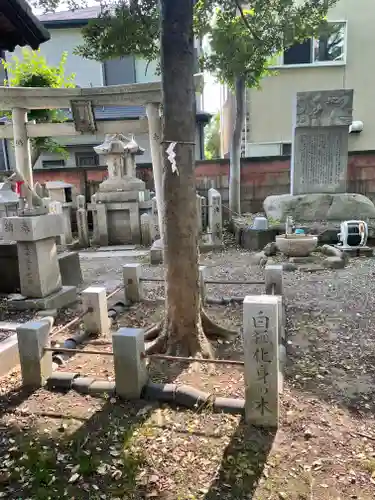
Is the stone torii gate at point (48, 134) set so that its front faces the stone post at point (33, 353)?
yes

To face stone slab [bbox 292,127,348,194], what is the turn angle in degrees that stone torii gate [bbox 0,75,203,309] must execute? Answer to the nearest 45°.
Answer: approximately 90° to its left

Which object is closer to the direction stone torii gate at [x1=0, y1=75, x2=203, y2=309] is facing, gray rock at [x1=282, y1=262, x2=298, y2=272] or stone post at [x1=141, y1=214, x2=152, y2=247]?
the gray rock

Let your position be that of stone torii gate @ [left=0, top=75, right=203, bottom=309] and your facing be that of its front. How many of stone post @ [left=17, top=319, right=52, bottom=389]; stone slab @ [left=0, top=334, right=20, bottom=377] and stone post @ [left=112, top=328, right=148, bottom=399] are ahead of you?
3

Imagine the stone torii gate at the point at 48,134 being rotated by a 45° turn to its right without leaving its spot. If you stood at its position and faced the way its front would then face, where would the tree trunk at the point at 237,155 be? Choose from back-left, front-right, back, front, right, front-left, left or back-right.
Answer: back

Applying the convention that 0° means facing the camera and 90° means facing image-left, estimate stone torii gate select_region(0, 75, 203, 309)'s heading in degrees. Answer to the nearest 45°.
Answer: approximately 0°

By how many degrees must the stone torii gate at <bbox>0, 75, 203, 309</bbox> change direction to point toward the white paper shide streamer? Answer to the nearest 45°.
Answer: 0° — it already faces it

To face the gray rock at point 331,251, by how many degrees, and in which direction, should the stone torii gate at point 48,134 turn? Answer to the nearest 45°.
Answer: approximately 90° to its left

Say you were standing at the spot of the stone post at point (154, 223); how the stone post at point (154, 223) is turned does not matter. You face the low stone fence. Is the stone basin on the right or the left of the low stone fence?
left

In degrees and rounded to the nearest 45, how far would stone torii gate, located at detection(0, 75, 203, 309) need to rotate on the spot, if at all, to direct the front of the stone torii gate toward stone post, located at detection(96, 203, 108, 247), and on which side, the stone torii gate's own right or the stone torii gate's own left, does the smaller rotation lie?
approximately 180°

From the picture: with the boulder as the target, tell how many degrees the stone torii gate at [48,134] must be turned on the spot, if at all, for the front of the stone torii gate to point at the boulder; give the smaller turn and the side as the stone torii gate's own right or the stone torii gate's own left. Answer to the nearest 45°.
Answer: approximately 90° to the stone torii gate's own left

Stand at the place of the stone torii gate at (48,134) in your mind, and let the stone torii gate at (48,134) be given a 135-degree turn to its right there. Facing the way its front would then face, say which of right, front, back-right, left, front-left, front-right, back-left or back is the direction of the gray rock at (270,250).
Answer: back-right

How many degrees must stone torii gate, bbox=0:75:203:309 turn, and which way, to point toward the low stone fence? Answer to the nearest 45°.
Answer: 0° — it already faces it
